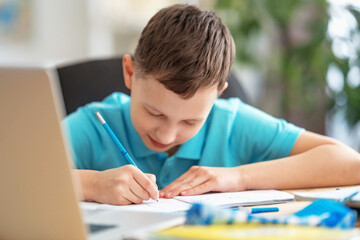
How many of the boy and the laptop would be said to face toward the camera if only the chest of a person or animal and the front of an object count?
1

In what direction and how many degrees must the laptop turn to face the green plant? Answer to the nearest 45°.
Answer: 0° — it already faces it

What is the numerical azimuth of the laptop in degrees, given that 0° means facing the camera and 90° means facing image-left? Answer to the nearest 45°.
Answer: approximately 225°

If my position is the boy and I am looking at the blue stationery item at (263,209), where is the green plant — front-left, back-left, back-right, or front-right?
back-left

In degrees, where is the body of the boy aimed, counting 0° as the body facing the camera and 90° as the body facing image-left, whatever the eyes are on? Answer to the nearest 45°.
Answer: approximately 0°

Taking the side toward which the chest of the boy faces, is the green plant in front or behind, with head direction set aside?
behind

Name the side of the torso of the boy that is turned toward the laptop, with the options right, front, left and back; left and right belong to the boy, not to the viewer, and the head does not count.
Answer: front

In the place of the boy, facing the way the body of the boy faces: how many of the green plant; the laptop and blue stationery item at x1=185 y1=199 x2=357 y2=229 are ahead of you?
2
